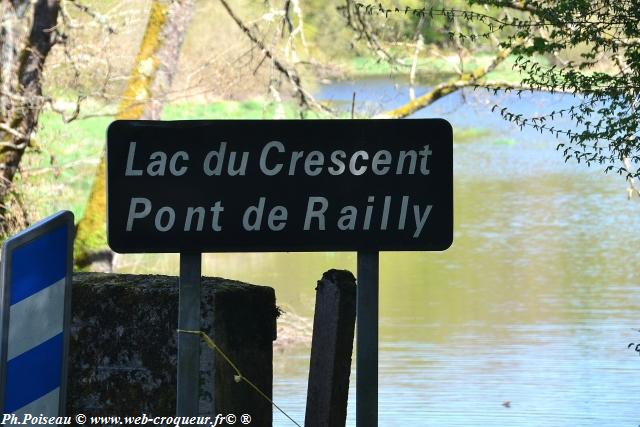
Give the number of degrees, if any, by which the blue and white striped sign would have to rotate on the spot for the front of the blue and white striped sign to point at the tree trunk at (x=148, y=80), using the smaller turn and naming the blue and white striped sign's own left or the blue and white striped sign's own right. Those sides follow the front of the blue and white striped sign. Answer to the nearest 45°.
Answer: approximately 135° to the blue and white striped sign's own left

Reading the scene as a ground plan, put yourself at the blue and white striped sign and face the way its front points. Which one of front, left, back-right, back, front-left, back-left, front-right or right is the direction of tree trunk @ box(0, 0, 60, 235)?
back-left

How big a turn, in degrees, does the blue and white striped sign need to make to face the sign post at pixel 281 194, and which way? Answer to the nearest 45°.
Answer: approximately 45° to its left

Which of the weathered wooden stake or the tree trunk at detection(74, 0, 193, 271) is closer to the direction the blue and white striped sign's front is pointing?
the weathered wooden stake

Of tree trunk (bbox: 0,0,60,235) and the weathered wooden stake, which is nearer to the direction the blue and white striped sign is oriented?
the weathered wooden stake

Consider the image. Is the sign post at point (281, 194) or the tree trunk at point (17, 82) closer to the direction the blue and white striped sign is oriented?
the sign post

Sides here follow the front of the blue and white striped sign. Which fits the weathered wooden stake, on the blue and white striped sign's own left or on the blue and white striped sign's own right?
on the blue and white striped sign's own left

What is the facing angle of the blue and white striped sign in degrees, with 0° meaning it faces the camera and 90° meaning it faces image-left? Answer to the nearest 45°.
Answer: approximately 315°
